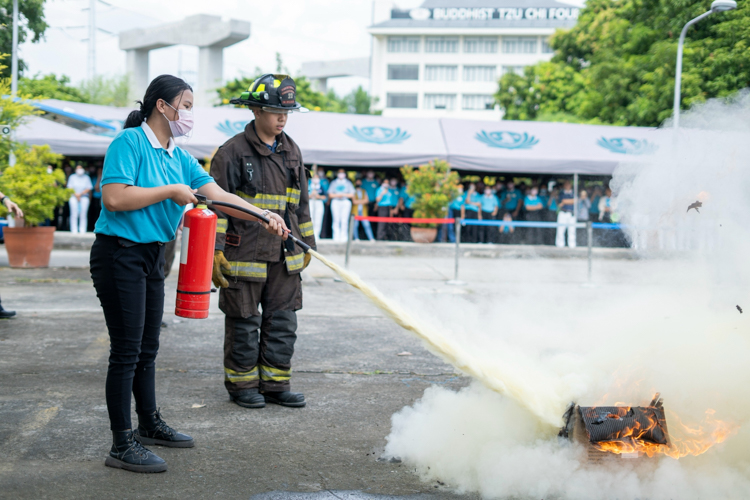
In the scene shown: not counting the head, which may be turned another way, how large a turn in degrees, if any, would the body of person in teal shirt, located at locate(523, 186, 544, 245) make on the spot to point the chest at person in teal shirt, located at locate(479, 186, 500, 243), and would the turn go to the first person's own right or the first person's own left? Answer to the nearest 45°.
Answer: approximately 45° to the first person's own right

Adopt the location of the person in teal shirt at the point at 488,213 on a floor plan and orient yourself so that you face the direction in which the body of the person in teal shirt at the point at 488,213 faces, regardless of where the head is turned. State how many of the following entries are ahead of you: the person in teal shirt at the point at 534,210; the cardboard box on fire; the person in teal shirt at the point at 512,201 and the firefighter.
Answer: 2

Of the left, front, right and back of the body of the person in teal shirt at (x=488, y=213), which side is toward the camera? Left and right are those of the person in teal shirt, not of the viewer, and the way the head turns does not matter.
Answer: front

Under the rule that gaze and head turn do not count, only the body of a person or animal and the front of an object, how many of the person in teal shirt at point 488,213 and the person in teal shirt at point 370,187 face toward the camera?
2

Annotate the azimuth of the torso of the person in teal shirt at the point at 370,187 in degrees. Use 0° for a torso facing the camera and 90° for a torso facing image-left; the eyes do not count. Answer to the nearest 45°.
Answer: approximately 0°

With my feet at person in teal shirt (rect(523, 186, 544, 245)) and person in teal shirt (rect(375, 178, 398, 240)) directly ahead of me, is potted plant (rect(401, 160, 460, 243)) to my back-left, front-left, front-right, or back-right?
front-left

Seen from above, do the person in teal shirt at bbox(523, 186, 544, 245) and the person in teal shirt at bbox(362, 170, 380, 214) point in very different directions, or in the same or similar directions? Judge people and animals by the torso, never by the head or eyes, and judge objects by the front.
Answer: same or similar directions

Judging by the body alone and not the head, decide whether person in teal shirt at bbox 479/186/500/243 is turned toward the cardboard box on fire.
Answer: yes

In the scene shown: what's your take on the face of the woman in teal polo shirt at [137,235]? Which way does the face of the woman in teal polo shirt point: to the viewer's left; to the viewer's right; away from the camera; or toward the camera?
to the viewer's right

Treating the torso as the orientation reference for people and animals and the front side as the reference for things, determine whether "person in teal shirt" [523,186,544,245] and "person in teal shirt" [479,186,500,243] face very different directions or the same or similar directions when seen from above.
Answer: same or similar directions

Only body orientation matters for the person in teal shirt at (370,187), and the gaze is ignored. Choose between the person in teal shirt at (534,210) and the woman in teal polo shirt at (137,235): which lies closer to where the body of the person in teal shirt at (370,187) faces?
the woman in teal polo shirt

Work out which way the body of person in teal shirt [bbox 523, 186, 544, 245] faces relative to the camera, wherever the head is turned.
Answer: toward the camera

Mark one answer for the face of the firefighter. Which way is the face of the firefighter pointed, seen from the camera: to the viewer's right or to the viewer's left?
to the viewer's right
